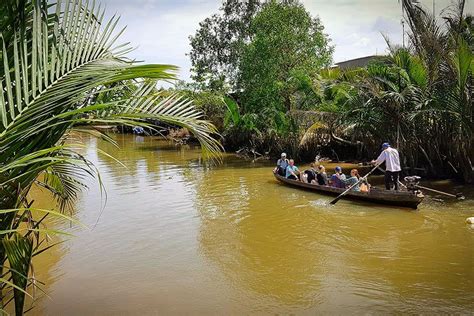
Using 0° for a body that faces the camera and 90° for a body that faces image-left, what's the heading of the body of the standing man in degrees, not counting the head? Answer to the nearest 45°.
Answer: approximately 135°

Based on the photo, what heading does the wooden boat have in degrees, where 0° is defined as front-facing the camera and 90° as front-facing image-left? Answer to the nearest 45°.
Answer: approximately 135°

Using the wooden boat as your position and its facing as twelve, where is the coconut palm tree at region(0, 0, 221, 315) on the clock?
The coconut palm tree is roughly at 8 o'clock from the wooden boat.

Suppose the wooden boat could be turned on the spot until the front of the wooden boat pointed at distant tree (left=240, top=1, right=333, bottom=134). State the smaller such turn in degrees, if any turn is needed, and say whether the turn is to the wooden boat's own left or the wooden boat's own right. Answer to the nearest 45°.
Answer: approximately 45° to the wooden boat's own right

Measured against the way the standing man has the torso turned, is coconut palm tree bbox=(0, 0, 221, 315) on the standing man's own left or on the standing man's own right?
on the standing man's own left

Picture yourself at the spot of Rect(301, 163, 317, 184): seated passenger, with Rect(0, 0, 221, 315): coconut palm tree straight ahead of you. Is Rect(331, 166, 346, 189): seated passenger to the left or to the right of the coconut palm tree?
left

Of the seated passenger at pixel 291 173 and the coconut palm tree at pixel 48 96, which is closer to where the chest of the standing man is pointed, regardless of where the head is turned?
the seated passenger
